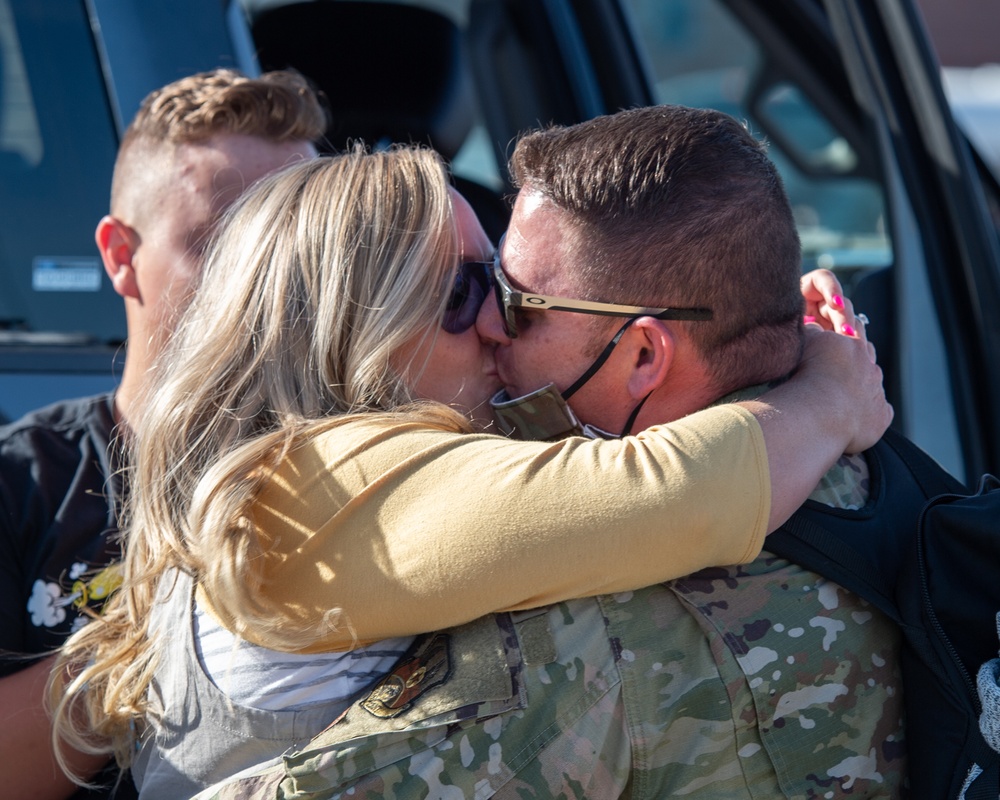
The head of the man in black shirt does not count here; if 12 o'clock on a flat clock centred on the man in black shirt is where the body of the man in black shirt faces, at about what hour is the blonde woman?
The blonde woman is roughly at 1 o'clock from the man in black shirt.

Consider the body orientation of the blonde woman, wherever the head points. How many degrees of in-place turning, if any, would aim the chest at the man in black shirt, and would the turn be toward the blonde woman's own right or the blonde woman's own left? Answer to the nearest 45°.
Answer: approximately 135° to the blonde woman's own left

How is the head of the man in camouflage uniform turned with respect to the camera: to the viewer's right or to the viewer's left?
to the viewer's left

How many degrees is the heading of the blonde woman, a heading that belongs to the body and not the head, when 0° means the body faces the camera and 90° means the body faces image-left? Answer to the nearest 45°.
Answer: approximately 270°

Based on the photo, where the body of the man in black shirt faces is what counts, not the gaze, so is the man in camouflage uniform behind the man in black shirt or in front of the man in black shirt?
in front
